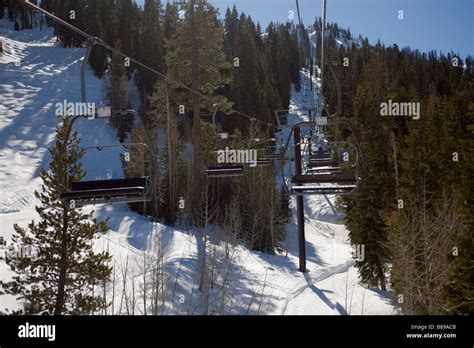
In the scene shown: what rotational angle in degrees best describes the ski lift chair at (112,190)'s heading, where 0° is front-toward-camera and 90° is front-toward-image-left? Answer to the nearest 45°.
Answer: approximately 0°

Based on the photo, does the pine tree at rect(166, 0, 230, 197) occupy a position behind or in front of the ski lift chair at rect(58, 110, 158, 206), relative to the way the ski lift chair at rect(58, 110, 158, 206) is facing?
behind

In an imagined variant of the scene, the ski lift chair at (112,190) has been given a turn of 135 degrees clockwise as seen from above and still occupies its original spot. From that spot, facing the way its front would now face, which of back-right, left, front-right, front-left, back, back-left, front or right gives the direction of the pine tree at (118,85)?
front-right

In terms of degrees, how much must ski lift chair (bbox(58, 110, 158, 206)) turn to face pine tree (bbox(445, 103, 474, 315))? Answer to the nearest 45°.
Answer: approximately 135° to its left

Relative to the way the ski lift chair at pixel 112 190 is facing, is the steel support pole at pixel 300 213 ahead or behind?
behind
